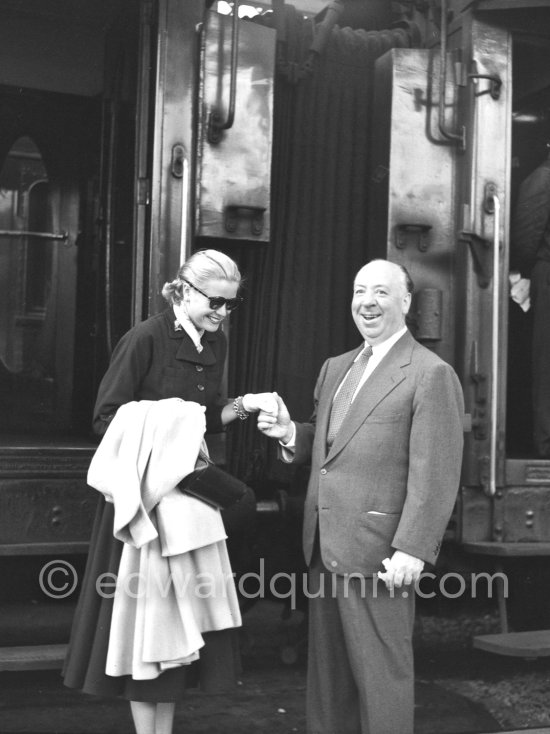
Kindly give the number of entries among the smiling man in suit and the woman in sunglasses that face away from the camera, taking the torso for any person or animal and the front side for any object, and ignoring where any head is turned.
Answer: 0

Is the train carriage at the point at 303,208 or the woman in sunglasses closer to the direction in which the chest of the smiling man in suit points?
the woman in sunglasses

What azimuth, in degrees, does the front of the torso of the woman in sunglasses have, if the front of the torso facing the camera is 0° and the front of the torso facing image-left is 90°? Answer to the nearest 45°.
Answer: approximately 315°

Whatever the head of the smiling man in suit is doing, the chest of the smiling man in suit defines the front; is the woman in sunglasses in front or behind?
in front

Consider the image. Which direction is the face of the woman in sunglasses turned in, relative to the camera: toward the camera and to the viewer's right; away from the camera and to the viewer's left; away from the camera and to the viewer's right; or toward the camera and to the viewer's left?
toward the camera and to the viewer's right

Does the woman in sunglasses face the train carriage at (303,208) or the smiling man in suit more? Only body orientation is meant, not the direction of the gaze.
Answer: the smiling man in suit

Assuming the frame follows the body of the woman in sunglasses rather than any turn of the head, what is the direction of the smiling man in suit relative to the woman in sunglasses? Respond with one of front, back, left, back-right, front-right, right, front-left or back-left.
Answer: front-left

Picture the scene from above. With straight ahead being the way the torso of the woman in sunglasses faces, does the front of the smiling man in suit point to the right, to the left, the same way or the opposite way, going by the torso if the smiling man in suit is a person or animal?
to the right

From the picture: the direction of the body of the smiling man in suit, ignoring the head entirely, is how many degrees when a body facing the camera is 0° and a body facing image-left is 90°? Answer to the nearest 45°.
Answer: approximately 45°

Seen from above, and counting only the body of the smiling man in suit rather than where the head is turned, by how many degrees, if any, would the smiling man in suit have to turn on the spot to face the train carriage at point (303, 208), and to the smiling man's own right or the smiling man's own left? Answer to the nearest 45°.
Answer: approximately 135° to the smiling man's own right
